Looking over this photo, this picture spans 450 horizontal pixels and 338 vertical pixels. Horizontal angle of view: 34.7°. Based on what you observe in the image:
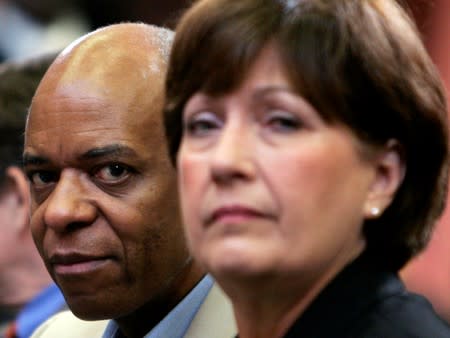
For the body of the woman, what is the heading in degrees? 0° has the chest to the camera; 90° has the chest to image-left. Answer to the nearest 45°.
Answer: approximately 45°

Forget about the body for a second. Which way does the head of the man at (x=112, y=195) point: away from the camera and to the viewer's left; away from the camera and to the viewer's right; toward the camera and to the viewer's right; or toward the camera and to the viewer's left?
toward the camera and to the viewer's left

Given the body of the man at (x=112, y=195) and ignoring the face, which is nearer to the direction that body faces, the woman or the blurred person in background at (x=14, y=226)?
the woman

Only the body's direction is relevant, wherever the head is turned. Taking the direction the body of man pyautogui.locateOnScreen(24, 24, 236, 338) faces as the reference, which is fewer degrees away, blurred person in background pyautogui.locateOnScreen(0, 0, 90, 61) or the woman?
the woman

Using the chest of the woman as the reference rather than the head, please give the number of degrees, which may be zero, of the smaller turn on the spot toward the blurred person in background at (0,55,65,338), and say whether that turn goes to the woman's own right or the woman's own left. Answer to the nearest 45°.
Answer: approximately 90° to the woman's own right

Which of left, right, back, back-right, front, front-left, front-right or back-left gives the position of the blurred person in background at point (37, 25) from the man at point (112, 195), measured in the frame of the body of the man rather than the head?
back-right

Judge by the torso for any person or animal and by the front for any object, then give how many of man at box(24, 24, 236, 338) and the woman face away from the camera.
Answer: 0

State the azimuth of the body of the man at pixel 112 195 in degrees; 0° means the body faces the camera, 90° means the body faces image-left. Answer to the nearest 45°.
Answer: approximately 45°

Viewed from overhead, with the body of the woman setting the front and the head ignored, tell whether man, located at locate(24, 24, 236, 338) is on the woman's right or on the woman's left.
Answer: on the woman's right

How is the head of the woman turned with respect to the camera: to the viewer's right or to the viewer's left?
to the viewer's left

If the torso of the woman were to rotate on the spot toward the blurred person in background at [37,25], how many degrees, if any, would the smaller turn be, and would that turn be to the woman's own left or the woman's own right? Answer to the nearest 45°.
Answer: approximately 135° to the woman's own right
